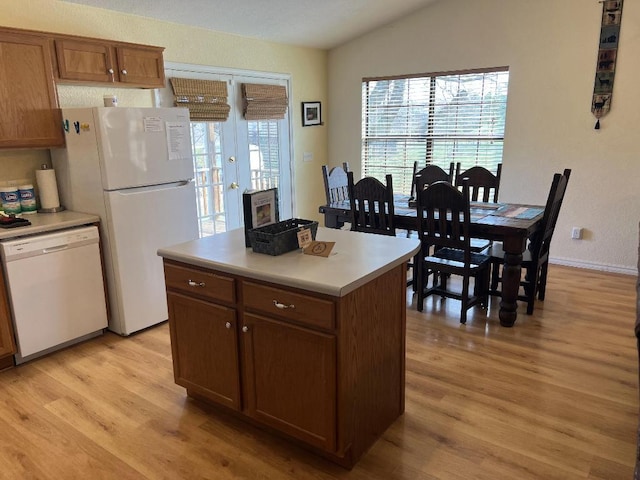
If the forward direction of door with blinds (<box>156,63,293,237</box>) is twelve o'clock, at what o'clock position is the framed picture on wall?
The framed picture on wall is roughly at 9 o'clock from the door with blinds.

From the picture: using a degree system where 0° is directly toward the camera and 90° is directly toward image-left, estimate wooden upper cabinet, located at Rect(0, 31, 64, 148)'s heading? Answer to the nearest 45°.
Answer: approximately 315°

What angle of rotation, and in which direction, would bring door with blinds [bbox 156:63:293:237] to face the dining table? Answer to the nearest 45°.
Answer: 0° — it already faces it

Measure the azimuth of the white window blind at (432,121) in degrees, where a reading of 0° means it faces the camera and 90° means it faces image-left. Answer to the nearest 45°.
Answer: approximately 45°

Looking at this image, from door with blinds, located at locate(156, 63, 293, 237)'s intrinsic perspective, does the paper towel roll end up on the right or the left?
on its right

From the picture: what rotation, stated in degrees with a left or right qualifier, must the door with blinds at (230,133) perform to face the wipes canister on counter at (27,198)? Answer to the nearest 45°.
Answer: approximately 90° to its right

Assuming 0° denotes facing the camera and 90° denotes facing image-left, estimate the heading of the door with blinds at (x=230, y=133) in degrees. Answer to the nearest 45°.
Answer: approximately 315°

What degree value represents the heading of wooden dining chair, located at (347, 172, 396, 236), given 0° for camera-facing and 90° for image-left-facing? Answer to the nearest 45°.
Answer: approximately 225°

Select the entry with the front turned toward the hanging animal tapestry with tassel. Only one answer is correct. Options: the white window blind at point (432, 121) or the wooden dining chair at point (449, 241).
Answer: the wooden dining chair

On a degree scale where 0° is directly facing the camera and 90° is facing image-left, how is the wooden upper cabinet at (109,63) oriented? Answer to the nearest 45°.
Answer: approximately 315°

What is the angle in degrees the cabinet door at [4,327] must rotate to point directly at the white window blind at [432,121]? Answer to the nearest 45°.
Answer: approximately 45° to its left

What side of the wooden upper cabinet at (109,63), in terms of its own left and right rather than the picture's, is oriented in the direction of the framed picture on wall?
left
